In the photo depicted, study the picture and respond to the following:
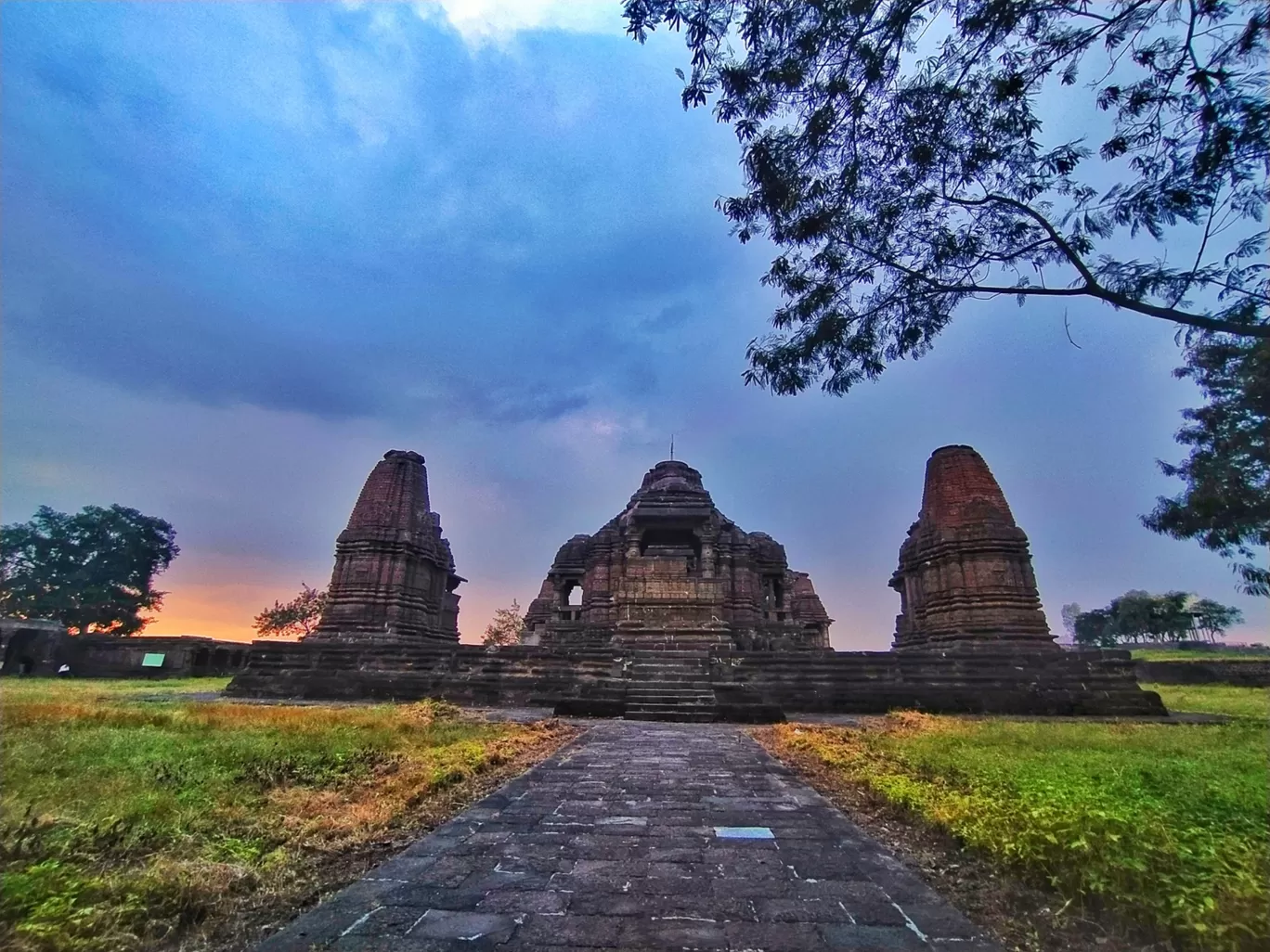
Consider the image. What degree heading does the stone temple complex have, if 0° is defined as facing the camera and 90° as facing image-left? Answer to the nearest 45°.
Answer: approximately 0°

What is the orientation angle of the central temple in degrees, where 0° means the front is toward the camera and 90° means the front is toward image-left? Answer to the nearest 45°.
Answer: approximately 0°

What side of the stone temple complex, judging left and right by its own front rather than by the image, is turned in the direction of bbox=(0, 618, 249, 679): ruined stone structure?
right

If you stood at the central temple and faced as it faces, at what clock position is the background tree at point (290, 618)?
The background tree is roughly at 4 o'clock from the central temple.

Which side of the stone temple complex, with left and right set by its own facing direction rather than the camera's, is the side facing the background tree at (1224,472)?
left

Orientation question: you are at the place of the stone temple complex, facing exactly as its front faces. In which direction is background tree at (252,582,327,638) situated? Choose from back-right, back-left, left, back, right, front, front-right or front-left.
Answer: back-right

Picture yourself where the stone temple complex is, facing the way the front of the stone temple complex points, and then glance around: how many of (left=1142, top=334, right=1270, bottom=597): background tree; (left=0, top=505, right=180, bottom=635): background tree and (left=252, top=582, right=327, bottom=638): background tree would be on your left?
1

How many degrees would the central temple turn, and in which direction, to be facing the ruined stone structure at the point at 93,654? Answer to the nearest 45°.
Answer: approximately 90° to its right
